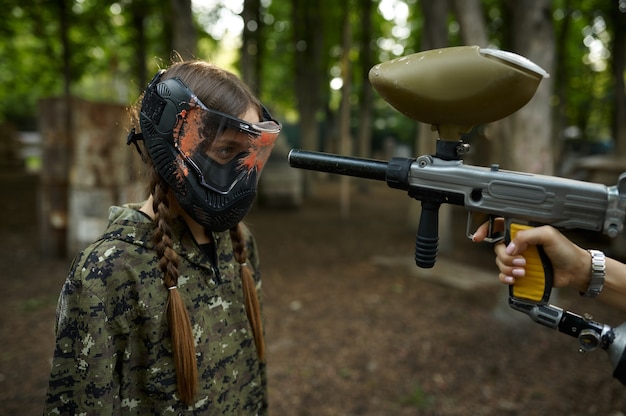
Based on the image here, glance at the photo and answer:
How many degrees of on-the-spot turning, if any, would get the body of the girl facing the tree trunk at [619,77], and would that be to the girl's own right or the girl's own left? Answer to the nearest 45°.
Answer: approximately 90° to the girl's own left

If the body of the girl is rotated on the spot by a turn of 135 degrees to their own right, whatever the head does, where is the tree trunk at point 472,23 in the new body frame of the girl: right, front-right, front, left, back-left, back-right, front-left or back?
back-right

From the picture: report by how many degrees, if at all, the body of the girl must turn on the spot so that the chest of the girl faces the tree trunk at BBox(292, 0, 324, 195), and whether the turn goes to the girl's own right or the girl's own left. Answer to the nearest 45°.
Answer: approximately 135° to the girl's own left

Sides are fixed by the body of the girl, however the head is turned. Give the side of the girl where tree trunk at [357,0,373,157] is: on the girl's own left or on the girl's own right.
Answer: on the girl's own left

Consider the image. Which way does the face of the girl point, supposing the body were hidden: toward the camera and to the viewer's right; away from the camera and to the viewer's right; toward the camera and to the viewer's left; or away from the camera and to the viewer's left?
toward the camera and to the viewer's right

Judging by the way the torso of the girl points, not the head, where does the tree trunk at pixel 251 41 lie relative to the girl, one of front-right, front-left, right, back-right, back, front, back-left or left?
back-left

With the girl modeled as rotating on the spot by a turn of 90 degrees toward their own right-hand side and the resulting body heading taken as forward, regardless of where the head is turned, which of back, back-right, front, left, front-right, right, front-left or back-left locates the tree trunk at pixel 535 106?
back

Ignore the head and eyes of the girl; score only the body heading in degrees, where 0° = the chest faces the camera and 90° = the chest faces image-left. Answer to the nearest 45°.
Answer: approximately 315°
